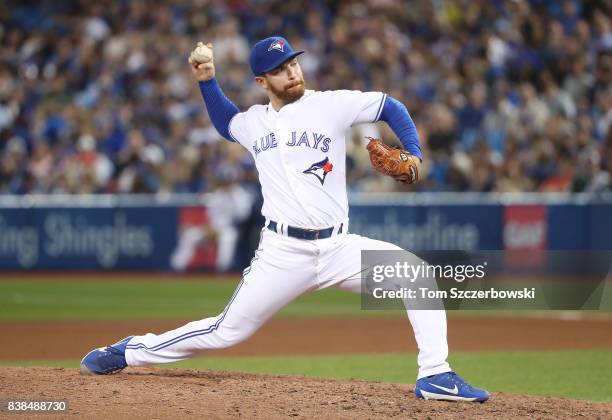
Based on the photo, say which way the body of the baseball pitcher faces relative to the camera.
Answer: toward the camera
